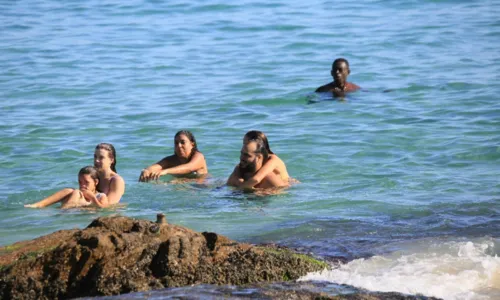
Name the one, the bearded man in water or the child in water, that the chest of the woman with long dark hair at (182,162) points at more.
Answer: the child in water

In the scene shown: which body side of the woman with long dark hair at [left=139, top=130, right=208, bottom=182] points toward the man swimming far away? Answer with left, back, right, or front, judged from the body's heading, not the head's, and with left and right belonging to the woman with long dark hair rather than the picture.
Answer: back

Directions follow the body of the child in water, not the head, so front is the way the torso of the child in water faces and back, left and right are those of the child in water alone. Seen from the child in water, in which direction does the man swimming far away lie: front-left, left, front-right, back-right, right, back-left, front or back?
back

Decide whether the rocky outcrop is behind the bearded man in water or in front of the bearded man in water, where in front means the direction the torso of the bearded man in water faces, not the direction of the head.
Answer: in front

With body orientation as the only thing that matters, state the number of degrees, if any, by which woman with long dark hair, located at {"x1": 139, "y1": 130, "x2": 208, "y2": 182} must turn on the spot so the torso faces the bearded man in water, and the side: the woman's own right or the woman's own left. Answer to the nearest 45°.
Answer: approximately 90° to the woman's own left

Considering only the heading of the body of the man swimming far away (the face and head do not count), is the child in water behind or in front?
in front

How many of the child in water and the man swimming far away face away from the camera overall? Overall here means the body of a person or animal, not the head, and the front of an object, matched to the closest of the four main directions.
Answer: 0

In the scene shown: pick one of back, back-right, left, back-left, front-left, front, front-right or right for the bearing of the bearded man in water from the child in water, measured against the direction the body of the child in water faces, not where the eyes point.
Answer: back-left

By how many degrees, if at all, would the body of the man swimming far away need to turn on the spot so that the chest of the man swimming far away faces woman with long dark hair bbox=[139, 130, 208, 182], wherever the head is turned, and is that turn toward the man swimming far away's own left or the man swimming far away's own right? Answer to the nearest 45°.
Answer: approximately 45° to the man swimming far away's own right

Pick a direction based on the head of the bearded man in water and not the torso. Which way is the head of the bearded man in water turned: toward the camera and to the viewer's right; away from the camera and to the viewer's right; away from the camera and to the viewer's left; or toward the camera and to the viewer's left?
toward the camera and to the viewer's left

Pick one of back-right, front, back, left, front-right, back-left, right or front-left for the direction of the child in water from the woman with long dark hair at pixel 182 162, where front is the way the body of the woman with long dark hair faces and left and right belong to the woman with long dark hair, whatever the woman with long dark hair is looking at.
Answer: front

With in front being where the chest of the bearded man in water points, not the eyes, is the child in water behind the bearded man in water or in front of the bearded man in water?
in front

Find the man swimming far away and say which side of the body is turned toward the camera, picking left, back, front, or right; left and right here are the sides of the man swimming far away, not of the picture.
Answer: front

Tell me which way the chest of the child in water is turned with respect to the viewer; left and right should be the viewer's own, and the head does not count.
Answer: facing the viewer and to the left of the viewer
